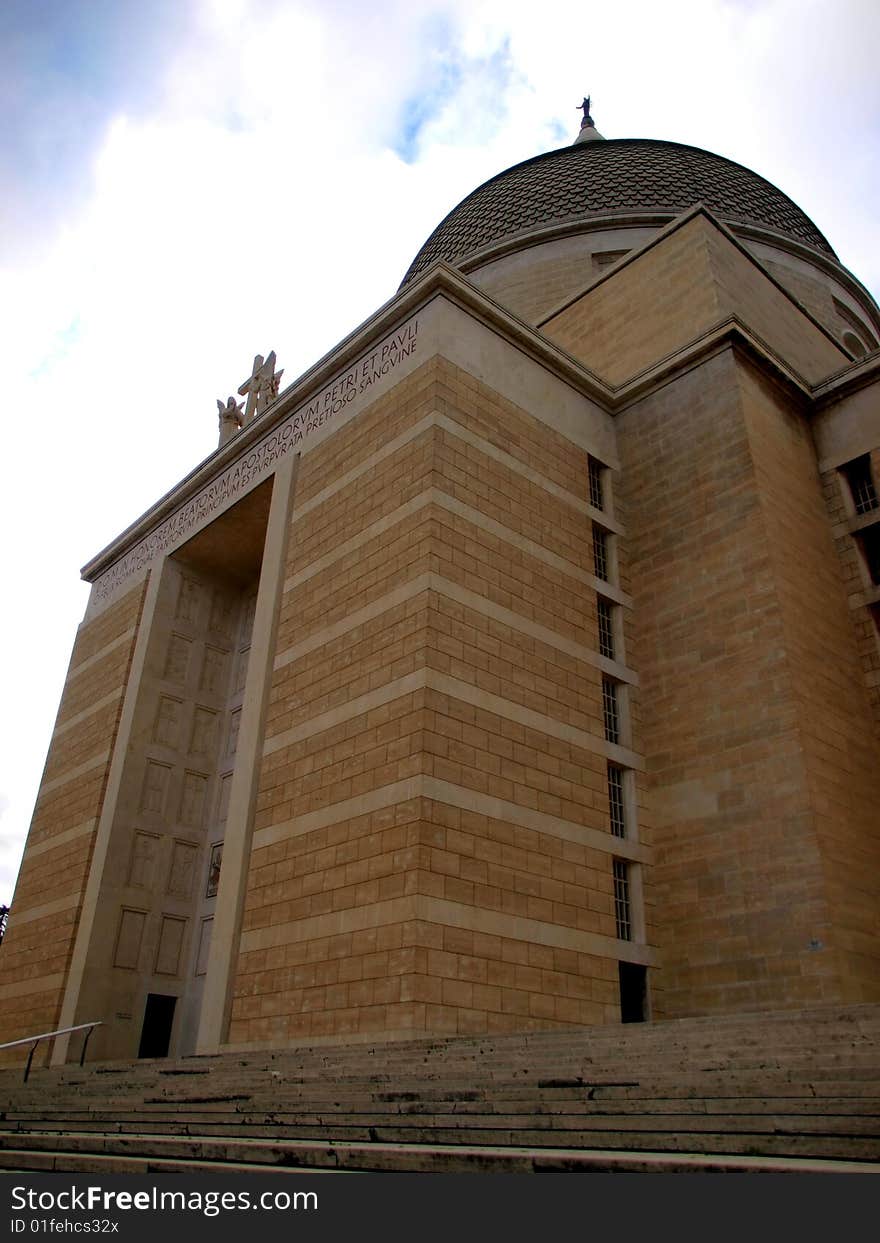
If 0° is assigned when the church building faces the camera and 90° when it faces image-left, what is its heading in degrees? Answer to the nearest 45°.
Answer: approximately 45°
